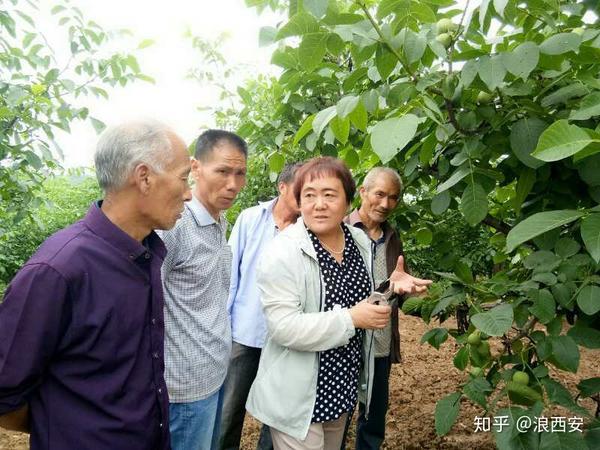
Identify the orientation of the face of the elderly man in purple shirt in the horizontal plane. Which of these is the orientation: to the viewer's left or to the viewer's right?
to the viewer's right

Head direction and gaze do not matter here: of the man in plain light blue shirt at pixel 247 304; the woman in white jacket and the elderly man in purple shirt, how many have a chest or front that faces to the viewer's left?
0

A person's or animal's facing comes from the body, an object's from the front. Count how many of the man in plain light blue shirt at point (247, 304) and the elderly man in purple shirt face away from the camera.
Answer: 0

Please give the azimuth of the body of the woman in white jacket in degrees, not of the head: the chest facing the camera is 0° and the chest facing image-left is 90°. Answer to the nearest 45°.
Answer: approximately 315°

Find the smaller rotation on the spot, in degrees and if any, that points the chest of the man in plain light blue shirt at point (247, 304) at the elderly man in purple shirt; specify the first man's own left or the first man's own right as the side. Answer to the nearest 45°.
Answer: approximately 45° to the first man's own right

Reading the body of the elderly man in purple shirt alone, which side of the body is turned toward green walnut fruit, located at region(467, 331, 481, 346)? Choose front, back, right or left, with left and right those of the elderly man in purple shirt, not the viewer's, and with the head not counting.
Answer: front

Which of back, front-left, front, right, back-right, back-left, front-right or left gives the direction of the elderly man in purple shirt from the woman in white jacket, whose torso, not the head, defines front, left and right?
right

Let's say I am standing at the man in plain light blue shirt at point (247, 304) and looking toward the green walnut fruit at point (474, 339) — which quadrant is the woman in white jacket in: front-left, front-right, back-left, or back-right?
front-right

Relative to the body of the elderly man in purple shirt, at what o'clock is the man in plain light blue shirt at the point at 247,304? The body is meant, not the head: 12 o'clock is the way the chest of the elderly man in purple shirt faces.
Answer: The man in plain light blue shirt is roughly at 10 o'clock from the elderly man in purple shirt.

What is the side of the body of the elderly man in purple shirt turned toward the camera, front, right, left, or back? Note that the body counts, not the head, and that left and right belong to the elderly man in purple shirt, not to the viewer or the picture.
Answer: right

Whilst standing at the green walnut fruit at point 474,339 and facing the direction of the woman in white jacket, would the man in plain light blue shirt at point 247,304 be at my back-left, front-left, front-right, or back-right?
front-right

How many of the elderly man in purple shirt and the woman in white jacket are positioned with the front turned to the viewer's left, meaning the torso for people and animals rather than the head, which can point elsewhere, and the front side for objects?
0

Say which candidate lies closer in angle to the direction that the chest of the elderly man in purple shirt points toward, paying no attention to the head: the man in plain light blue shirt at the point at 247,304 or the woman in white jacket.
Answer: the woman in white jacket

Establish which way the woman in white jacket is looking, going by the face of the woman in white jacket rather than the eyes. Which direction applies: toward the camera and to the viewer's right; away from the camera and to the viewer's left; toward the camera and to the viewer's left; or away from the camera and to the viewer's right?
toward the camera and to the viewer's left

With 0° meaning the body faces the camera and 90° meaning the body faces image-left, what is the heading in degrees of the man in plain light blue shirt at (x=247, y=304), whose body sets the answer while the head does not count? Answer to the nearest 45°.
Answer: approximately 315°
